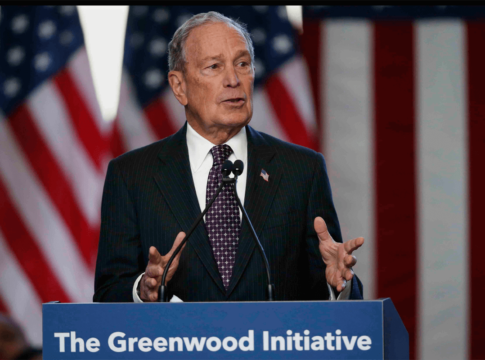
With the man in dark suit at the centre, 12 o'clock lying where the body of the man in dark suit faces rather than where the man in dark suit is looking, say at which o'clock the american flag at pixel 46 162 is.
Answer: The american flag is roughly at 5 o'clock from the man in dark suit.

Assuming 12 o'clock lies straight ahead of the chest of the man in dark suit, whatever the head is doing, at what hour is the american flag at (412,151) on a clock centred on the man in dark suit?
The american flag is roughly at 7 o'clock from the man in dark suit.

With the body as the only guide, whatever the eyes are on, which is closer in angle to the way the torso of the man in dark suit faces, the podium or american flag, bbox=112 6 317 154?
the podium

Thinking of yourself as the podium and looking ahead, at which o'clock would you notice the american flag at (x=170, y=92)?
The american flag is roughly at 6 o'clock from the podium.

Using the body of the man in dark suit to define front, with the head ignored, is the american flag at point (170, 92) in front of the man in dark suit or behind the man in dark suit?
behind

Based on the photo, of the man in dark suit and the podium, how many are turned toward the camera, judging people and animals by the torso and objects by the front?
2

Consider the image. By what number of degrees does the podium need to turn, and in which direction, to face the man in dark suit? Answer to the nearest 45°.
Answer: approximately 180°

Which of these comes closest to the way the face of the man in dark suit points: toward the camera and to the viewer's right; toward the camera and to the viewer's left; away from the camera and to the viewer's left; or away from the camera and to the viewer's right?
toward the camera and to the viewer's right

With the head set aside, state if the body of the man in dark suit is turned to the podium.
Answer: yes

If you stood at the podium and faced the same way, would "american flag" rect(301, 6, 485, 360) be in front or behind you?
behind

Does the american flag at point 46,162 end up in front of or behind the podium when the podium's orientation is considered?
behind
